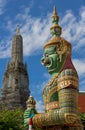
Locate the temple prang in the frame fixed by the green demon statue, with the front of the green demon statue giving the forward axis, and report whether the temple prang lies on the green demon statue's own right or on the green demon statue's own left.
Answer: on the green demon statue's own right
